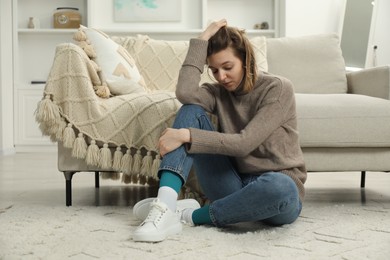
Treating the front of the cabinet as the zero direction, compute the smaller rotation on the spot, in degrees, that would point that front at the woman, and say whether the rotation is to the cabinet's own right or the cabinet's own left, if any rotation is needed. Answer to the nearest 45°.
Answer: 0° — it already faces them

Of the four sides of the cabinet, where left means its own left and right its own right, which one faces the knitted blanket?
front

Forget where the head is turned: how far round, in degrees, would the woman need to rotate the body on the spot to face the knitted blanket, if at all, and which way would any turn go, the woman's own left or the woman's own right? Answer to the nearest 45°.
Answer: approximately 90° to the woman's own right

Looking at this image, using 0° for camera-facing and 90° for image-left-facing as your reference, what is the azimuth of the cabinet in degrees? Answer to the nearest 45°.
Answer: approximately 0°

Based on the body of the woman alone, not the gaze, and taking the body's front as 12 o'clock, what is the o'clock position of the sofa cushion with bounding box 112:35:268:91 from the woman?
The sofa cushion is roughly at 4 o'clock from the woman.

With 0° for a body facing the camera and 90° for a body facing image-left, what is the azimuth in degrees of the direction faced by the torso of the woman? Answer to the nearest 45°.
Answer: approximately 45°
